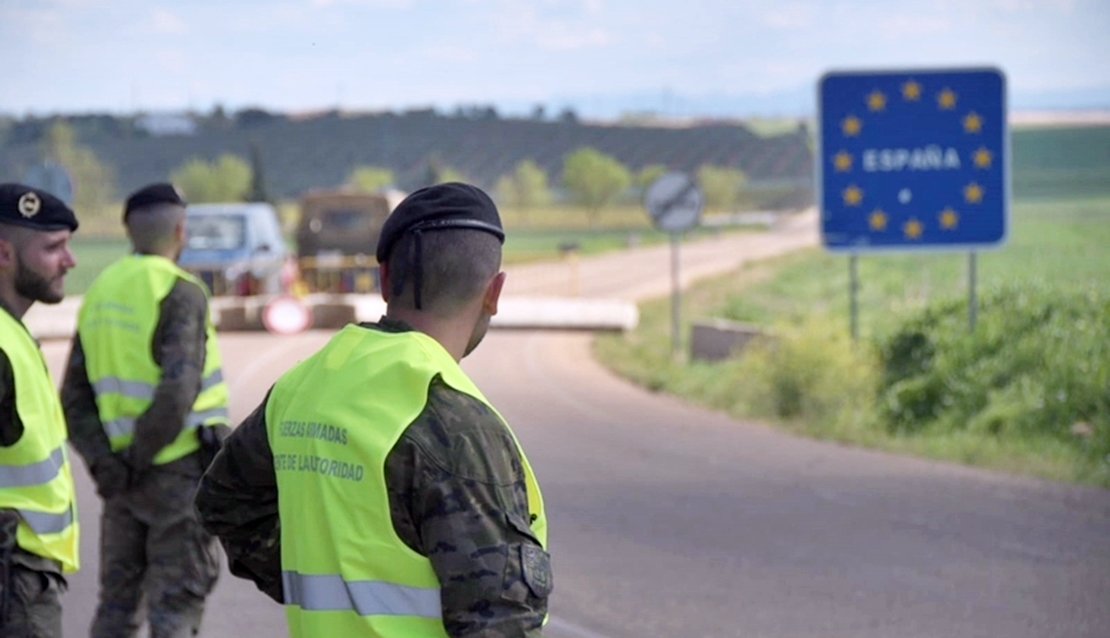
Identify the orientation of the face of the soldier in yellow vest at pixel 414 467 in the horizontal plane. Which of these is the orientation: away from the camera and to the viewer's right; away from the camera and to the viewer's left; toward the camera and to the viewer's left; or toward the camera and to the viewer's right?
away from the camera and to the viewer's right

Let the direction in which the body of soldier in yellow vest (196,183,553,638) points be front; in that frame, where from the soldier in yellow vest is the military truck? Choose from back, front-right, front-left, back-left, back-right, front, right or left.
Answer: front-left

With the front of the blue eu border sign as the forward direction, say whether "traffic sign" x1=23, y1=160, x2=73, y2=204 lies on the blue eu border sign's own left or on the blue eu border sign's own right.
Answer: on the blue eu border sign's own right

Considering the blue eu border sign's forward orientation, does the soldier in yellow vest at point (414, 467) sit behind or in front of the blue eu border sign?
in front

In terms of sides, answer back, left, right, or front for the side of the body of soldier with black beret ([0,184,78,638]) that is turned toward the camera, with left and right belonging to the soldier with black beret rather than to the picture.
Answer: right

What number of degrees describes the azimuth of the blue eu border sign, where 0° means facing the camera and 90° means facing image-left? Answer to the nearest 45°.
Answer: approximately 0°

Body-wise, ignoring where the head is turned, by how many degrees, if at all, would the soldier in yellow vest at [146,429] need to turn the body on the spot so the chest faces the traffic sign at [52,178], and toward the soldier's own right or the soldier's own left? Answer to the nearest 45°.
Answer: approximately 45° to the soldier's own left

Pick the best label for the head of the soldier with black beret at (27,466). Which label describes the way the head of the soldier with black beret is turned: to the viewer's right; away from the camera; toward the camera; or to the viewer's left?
to the viewer's right

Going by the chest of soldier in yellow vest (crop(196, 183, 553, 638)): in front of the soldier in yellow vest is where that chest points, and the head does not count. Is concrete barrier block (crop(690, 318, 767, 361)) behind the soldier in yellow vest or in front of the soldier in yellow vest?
in front

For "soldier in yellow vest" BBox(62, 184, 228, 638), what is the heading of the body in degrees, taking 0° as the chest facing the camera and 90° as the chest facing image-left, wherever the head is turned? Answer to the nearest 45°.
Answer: approximately 225°

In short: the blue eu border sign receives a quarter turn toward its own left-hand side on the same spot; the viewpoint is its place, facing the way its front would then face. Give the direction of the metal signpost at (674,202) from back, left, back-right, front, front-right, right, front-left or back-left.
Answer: back-left

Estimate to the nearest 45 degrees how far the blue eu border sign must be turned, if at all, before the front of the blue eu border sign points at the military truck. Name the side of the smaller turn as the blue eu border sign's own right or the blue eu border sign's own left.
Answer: approximately 135° to the blue eu border sign's own right

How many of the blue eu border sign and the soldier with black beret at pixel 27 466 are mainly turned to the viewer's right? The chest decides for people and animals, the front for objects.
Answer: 1

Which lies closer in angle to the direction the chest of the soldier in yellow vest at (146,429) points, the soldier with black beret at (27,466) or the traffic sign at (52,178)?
the traffic sign
